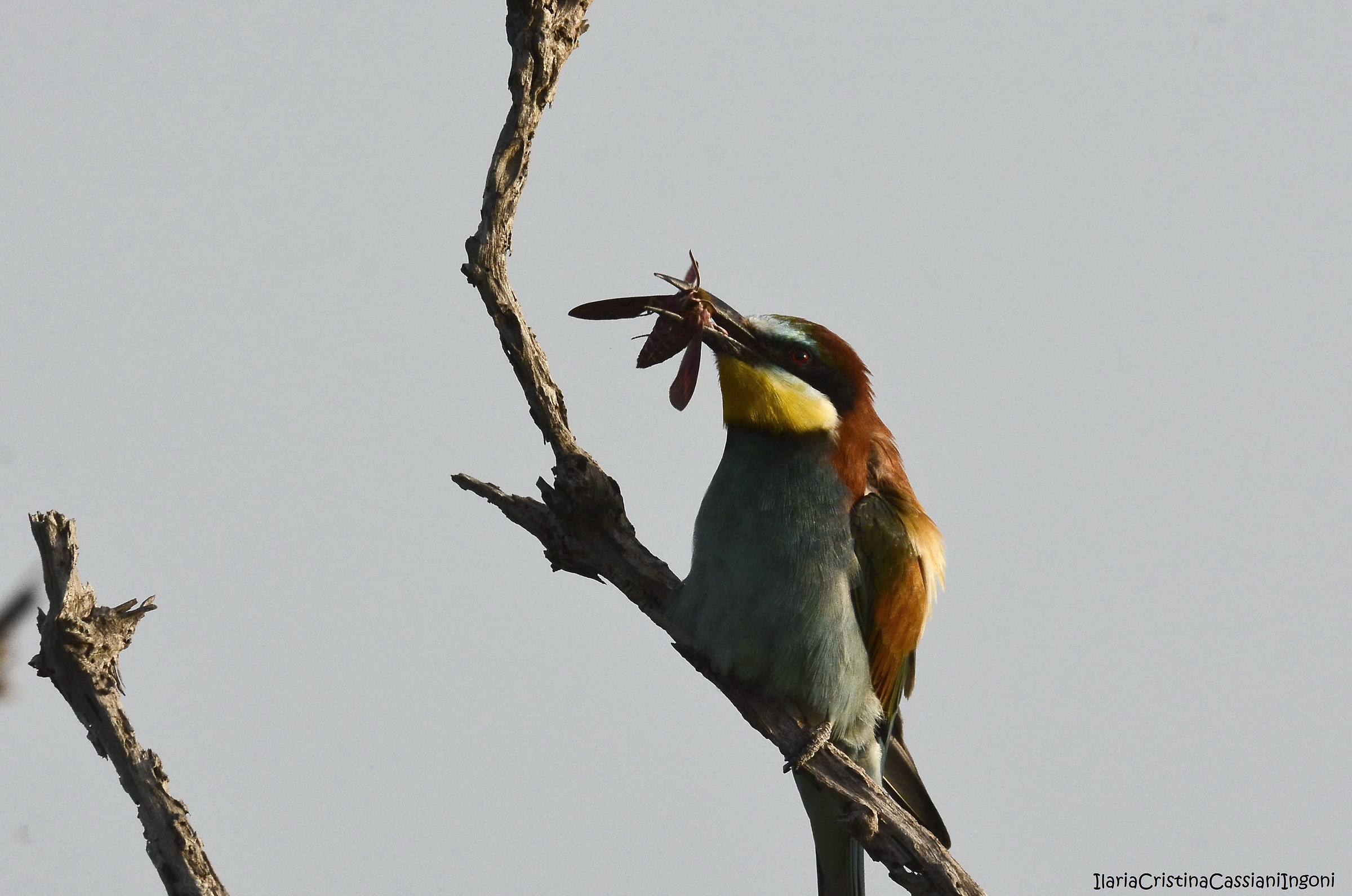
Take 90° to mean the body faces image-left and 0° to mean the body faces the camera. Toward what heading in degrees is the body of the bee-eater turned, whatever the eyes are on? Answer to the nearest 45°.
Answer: approximately 45°
